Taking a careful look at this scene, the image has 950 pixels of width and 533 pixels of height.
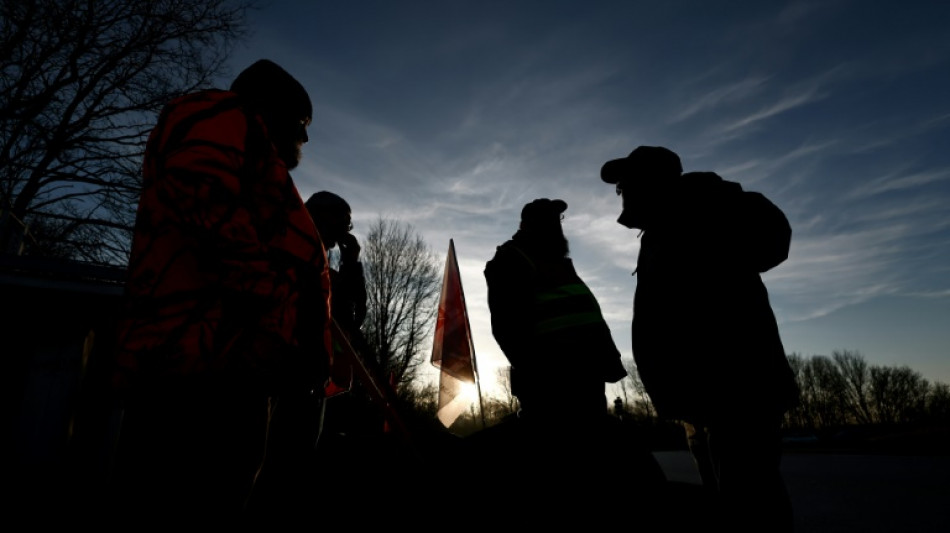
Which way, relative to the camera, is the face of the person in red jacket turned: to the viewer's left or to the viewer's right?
to the viewer's right

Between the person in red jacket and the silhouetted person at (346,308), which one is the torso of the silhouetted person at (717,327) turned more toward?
the silhouetted person

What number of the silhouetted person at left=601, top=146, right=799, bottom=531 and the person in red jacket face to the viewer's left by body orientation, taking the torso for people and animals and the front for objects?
1

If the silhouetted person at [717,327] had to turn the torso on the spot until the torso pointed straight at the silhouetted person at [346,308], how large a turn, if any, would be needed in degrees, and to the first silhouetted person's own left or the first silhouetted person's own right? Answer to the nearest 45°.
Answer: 0° — they already face them

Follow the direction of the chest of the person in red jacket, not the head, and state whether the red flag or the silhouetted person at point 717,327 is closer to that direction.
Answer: the silhouetted person

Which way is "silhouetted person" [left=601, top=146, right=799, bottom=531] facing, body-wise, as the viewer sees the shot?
to the viewer's left

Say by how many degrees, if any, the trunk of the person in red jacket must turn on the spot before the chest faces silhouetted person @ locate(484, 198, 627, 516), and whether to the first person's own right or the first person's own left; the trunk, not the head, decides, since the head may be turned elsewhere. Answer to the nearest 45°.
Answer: approximately 45° to the first person's own left

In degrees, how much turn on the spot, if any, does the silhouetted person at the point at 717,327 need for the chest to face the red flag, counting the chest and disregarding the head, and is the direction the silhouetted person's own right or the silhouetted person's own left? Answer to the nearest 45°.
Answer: approximately 45° to the silhouetted person's own right

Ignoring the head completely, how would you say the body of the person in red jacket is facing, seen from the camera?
to the viewer's right

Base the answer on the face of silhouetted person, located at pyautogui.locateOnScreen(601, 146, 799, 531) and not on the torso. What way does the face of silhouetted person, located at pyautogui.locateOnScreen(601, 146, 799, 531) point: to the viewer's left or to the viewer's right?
to the viewer's left

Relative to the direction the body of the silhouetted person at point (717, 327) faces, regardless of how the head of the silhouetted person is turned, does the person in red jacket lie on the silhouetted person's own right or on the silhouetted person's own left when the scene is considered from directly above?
on the silhouetted person's own left

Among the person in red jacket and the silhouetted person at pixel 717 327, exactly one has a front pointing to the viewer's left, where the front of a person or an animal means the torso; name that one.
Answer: the silhouetted person

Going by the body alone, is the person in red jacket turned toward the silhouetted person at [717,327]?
yes
